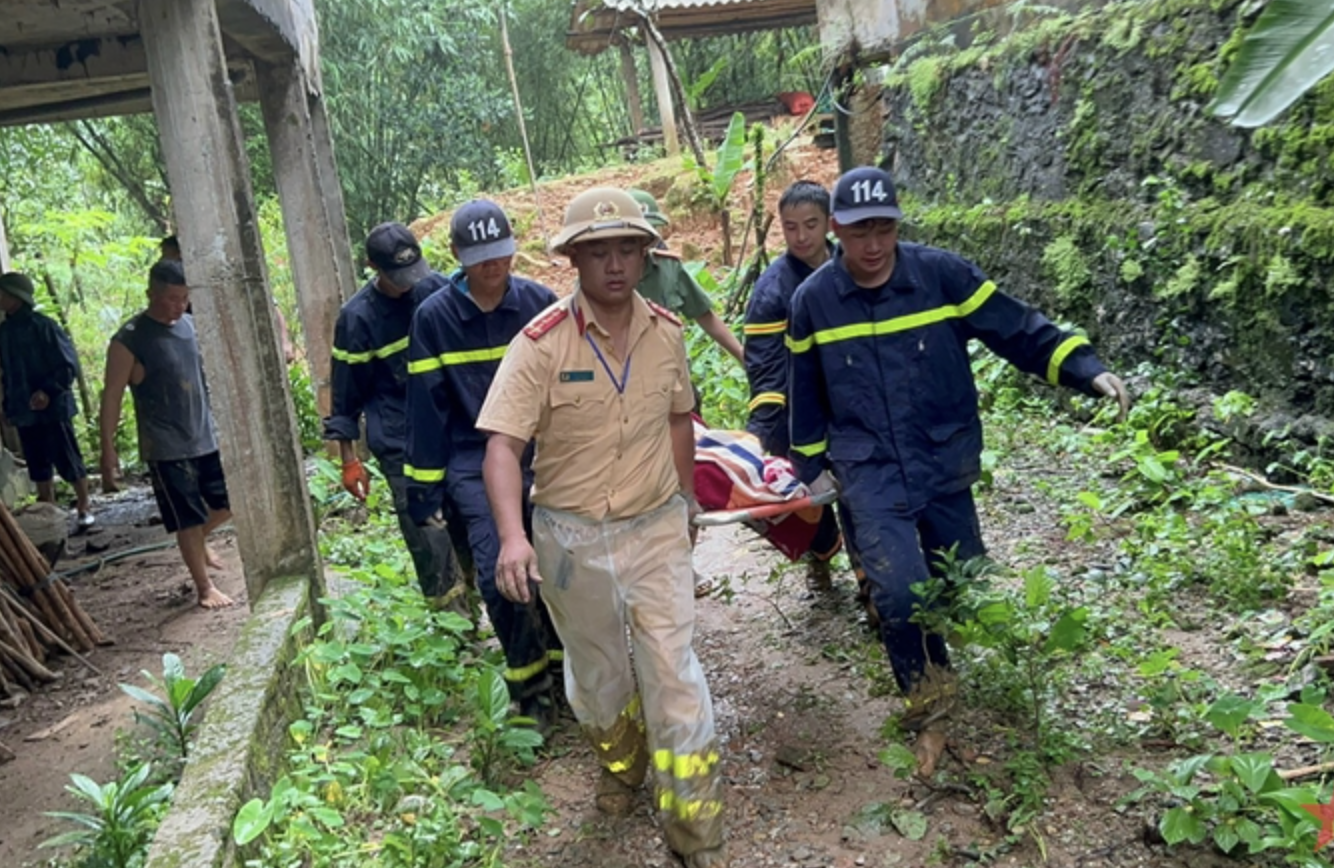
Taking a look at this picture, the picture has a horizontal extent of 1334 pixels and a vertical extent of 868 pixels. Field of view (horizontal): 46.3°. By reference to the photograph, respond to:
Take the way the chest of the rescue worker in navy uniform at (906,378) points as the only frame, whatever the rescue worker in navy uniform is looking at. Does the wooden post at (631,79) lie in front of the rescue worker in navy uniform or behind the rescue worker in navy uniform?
behind

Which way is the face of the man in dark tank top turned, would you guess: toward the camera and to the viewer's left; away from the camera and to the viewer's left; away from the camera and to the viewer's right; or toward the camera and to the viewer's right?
toward the camera and to the viewer's right

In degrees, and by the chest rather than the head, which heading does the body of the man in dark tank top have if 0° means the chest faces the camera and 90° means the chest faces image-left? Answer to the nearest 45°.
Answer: approximately 315°

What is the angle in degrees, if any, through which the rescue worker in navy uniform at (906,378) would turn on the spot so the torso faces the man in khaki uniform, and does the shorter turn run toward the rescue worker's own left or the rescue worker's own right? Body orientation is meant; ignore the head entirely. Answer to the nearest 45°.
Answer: approximately 45° to the rescue worker's own right

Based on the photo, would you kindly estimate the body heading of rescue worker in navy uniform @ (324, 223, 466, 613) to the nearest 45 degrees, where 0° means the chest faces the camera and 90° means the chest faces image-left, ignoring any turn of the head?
approximately 315°

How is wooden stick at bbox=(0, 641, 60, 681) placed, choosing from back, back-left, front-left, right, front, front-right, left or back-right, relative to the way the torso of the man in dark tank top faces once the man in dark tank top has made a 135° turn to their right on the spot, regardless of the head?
front-left

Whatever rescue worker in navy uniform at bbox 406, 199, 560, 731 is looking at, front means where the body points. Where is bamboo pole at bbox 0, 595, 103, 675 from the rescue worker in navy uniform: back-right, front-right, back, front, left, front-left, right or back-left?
back-right

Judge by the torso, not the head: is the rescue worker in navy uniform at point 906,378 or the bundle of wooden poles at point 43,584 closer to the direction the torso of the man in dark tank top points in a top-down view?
the rescue worker in navy uniform
